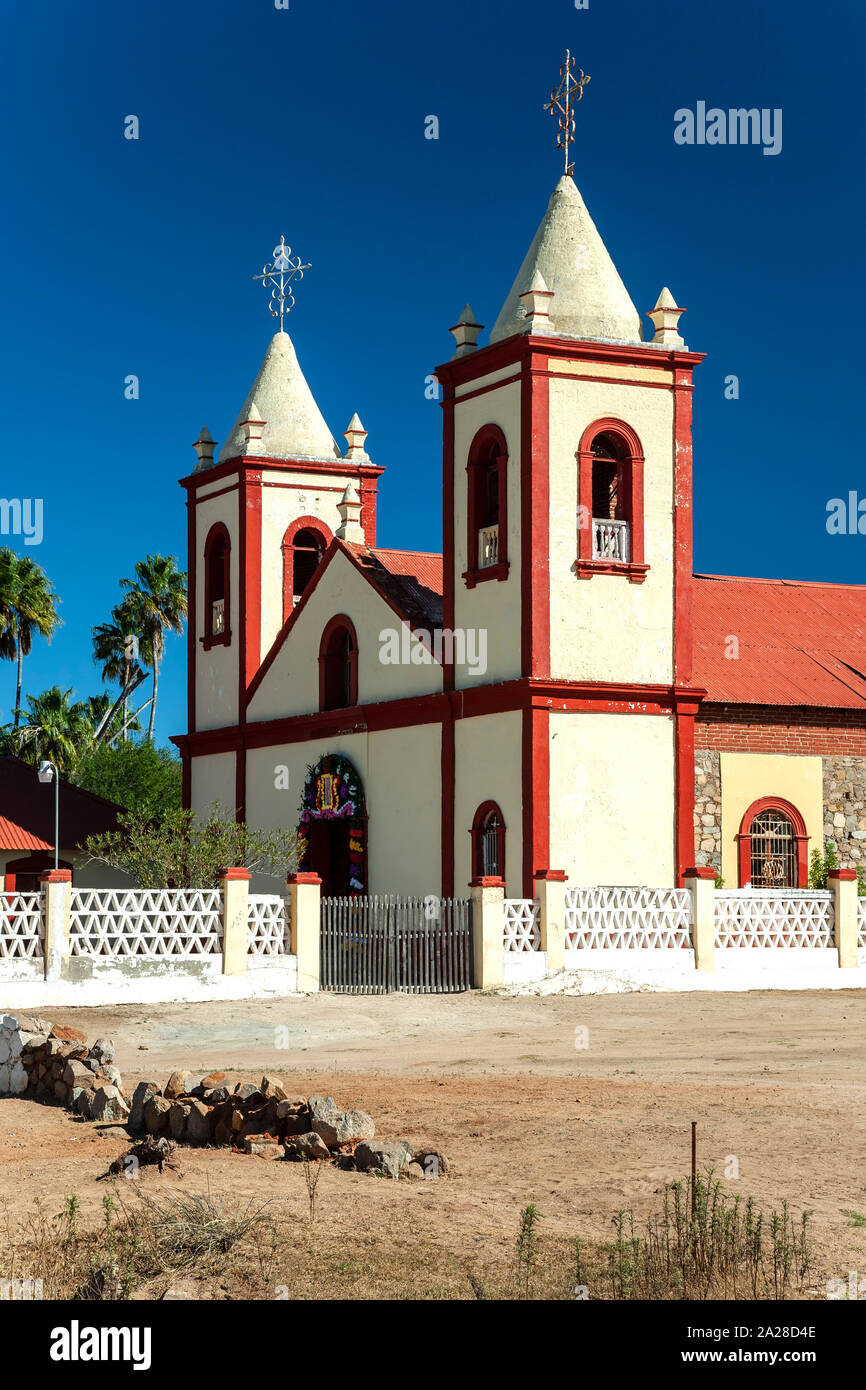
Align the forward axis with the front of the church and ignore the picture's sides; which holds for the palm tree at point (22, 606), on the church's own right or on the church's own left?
on the church's own right

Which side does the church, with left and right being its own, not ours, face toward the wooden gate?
front

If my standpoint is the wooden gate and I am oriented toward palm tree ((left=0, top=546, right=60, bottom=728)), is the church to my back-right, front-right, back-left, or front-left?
front-right

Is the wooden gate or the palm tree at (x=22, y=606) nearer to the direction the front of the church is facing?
the wooden gate

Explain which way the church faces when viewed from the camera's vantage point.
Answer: facing the viewer and to the left of the viewer

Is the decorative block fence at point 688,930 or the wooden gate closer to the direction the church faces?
the wooden gate

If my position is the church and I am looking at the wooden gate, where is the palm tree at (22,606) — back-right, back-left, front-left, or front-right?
back-right
